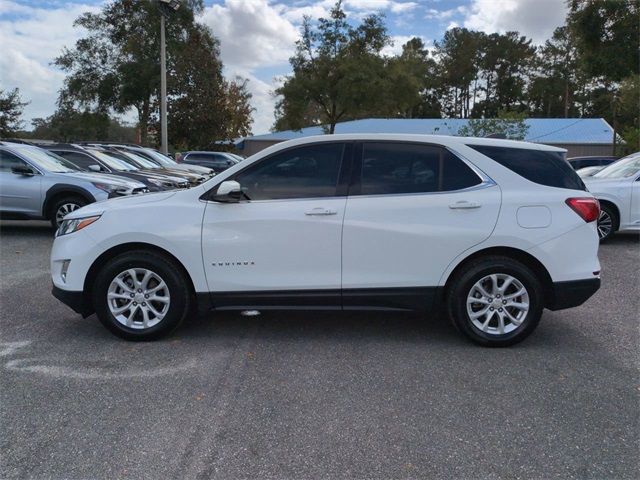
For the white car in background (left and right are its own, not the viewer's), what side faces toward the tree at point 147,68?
right

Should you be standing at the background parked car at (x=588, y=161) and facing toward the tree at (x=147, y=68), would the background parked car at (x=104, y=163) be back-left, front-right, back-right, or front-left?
front-left

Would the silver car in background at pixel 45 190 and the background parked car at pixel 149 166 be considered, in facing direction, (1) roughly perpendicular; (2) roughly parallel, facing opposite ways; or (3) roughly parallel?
roughly parallel

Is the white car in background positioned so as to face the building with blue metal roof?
no

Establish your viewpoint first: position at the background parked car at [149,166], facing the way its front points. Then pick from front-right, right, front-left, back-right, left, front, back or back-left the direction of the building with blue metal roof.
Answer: left

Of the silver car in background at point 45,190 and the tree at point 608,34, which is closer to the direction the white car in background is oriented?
the silver car in background

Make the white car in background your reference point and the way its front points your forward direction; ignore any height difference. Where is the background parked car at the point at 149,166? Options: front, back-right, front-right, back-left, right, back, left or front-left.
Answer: front-right

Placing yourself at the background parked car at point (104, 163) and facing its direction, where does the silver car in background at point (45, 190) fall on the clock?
The silver car in background is roughly at 2 o'clock from the background parked car.

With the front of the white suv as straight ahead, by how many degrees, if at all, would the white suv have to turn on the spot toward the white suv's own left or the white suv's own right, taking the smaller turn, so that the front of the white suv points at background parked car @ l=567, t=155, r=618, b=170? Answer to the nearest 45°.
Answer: approximately 135° to the white suv's own right

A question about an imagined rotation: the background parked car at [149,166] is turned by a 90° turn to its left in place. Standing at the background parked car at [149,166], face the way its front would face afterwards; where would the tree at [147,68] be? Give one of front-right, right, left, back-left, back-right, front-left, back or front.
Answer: front-left

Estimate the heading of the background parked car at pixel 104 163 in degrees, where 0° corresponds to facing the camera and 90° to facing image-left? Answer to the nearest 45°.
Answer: approximately 315°

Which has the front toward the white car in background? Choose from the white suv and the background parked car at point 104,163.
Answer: the background parked car

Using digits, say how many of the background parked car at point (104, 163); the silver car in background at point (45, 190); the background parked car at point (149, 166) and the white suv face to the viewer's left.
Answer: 1

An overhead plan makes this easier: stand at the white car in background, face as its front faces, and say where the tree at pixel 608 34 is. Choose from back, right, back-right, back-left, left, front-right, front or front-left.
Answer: back-right

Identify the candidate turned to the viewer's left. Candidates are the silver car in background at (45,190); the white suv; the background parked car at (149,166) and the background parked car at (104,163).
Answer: the white suv

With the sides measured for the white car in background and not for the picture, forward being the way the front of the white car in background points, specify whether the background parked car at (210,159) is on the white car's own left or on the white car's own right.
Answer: on the white car's own right

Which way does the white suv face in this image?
to the viewer's left

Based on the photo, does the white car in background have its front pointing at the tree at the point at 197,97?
no

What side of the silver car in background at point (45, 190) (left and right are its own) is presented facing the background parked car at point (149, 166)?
left

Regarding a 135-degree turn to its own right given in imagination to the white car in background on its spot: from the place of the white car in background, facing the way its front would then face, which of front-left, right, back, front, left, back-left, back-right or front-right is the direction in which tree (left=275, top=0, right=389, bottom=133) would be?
front-left
